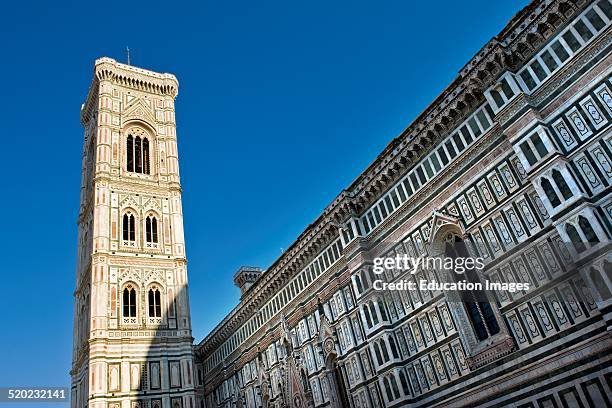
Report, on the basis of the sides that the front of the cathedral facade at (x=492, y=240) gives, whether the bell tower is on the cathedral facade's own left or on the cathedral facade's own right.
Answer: on the cathedral facade's own right

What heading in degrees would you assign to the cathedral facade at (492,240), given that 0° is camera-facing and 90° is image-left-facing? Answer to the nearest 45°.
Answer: approximately 45°
